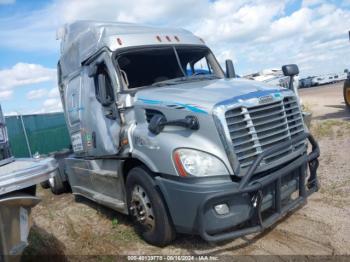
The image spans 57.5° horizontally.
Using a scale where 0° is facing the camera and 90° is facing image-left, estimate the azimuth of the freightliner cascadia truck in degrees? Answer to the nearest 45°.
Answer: approximately 315°
